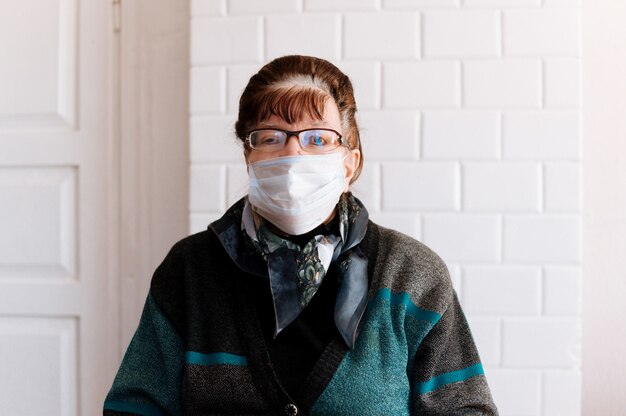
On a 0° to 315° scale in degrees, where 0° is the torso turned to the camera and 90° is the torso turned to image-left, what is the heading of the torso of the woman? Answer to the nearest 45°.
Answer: approximately 0°

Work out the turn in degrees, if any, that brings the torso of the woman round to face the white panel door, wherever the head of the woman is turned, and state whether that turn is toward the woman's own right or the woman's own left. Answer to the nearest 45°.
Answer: approximately 135° to the woman's own right
